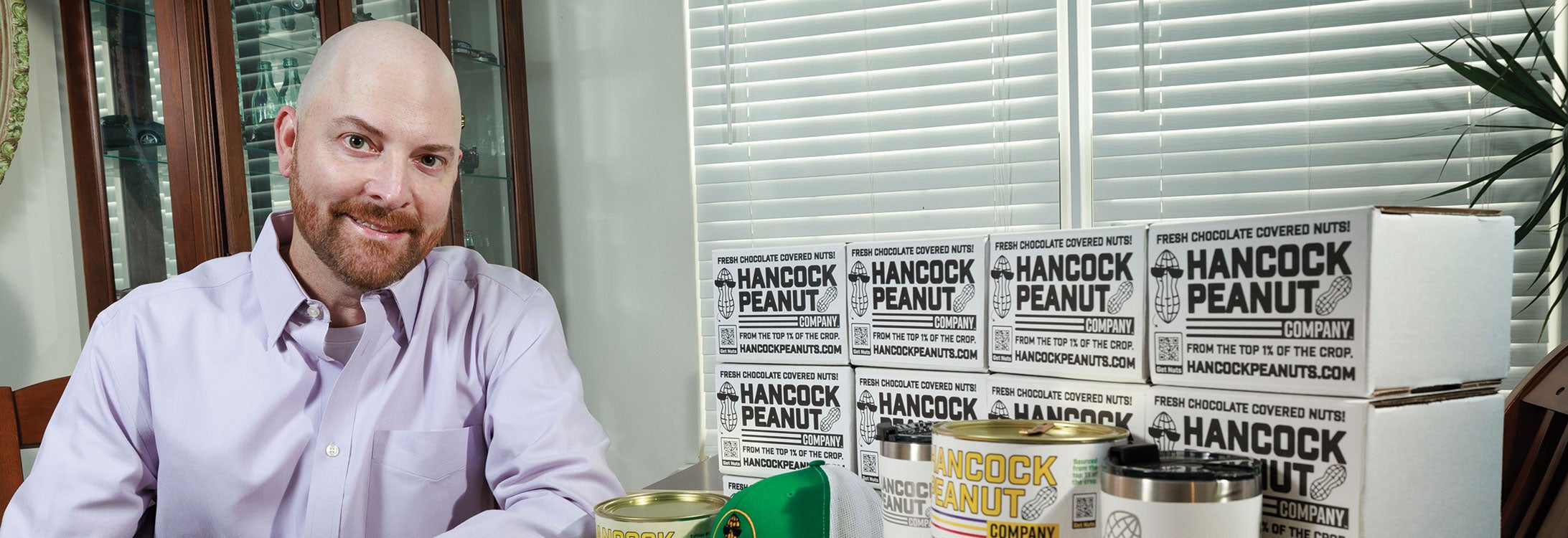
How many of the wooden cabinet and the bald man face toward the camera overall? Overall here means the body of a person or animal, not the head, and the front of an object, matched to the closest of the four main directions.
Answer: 2

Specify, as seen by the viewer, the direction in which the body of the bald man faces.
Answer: toward the camera

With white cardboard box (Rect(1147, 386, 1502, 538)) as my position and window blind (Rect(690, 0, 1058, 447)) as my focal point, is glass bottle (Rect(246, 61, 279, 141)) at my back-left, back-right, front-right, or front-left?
front-left

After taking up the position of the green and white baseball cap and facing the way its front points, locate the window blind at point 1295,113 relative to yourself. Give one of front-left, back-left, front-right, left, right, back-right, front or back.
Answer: back

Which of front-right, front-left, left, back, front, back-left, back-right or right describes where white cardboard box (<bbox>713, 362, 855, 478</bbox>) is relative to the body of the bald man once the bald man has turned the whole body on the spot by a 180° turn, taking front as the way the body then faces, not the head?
front-right

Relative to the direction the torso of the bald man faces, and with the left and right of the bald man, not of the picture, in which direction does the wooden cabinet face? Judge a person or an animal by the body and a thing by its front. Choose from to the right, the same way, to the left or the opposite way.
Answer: the same way

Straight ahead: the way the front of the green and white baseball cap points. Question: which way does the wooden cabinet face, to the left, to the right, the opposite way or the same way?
to the left

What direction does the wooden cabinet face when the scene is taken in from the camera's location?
facing the viewer

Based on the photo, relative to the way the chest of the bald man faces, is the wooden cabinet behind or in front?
behind

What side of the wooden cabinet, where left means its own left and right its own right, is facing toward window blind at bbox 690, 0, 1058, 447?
left

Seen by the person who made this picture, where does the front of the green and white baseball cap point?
facing the viewer and to the left of the viewer

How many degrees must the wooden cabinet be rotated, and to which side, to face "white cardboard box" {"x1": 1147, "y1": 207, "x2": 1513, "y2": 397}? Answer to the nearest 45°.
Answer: approximately 45° to its left
